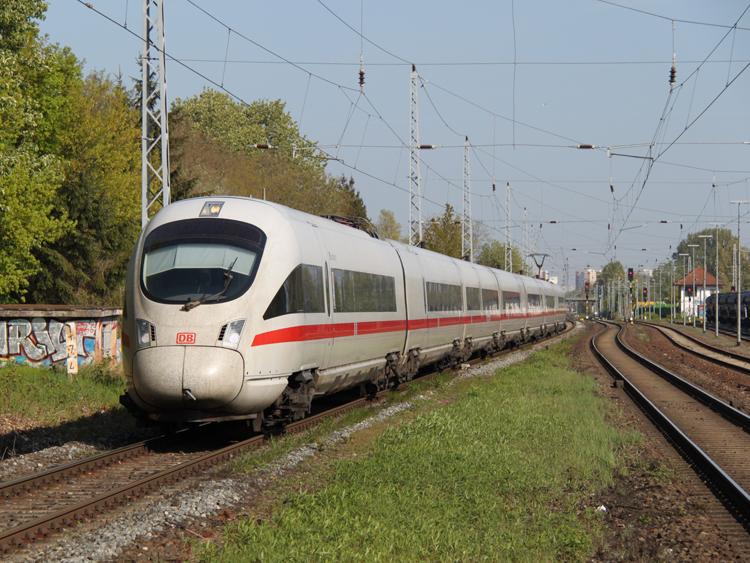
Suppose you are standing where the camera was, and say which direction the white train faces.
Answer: facing the viewer and to the left of the viewer

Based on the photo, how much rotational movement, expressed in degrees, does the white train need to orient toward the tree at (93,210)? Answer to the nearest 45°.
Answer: approximately 90° to its right

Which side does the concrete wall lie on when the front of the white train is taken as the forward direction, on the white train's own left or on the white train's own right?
on the white train's own right

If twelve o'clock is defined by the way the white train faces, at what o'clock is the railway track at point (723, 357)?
The railway track is roughly at 6 o'clock from the white train.

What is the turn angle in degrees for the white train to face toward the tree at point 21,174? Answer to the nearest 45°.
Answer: approximately 90° to its right
